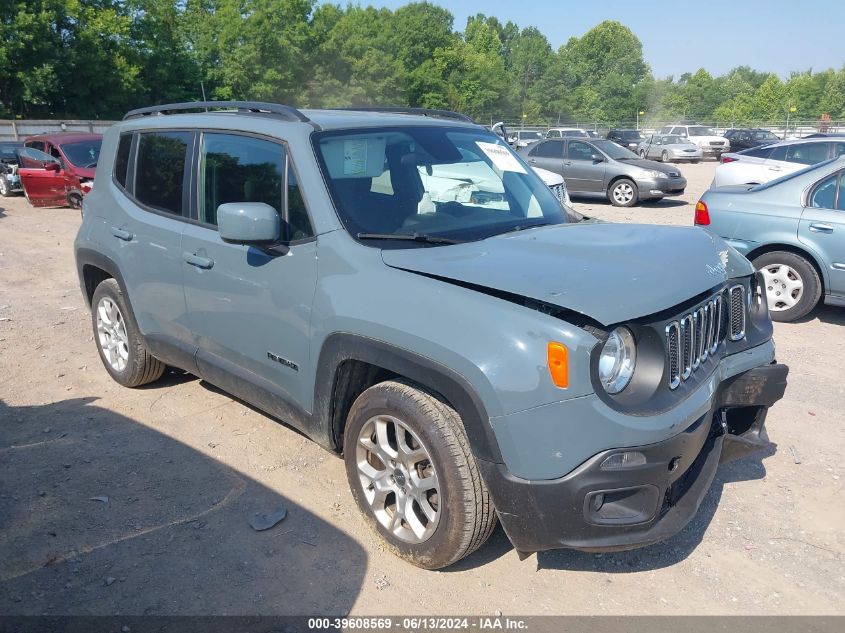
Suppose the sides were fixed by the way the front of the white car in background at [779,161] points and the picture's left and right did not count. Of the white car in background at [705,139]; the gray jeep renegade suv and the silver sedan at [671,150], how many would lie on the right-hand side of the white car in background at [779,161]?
1

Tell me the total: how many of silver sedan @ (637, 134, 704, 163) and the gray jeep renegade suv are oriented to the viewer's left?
0

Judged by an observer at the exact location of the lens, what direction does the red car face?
facing the viewer and to the right of the viewer

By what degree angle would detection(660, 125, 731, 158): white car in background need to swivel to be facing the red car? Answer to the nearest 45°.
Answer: approximately 90° to its right

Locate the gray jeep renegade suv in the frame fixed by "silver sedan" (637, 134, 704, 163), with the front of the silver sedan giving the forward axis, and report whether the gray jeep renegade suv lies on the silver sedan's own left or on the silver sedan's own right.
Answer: on the silver sedan's own right

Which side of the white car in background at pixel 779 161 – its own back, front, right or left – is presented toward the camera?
right

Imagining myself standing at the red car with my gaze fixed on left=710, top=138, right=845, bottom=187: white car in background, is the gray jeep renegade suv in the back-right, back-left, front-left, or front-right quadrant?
front-right

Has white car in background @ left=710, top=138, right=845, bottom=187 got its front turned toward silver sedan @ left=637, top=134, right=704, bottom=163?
no

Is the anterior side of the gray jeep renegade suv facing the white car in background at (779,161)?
no

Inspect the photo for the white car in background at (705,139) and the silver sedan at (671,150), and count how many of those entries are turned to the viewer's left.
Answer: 0

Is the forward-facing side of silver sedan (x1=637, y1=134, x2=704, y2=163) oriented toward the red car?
no

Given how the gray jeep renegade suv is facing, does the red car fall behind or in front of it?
behind

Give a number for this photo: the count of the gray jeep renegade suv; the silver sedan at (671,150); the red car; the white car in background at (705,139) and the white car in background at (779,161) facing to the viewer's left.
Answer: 0

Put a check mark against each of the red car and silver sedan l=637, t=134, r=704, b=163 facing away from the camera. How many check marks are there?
0
